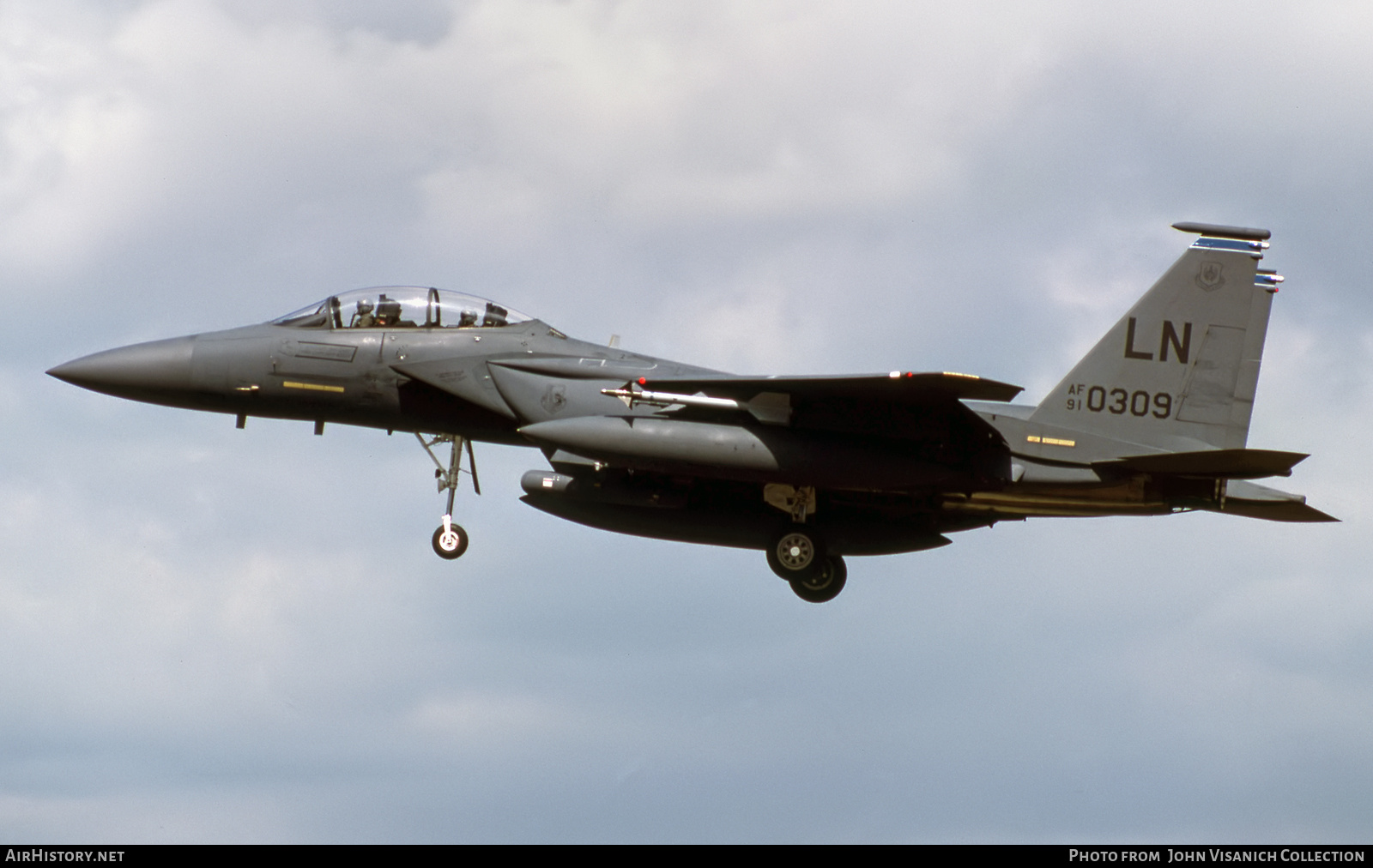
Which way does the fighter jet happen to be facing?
to the viewer's left
